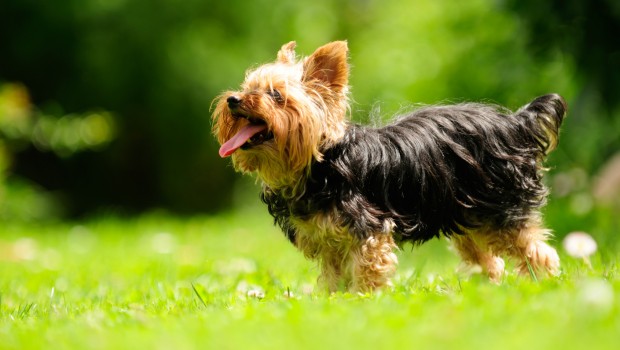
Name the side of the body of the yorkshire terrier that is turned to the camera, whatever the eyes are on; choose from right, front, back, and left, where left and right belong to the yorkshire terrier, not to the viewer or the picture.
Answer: left

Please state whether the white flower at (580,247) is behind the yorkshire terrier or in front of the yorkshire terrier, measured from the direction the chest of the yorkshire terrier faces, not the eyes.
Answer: behind
